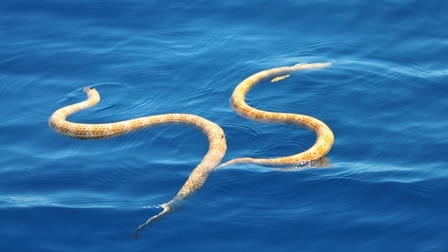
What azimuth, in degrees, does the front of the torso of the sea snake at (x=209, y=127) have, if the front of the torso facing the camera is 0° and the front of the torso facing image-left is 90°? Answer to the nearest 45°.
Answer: approximately 135°
